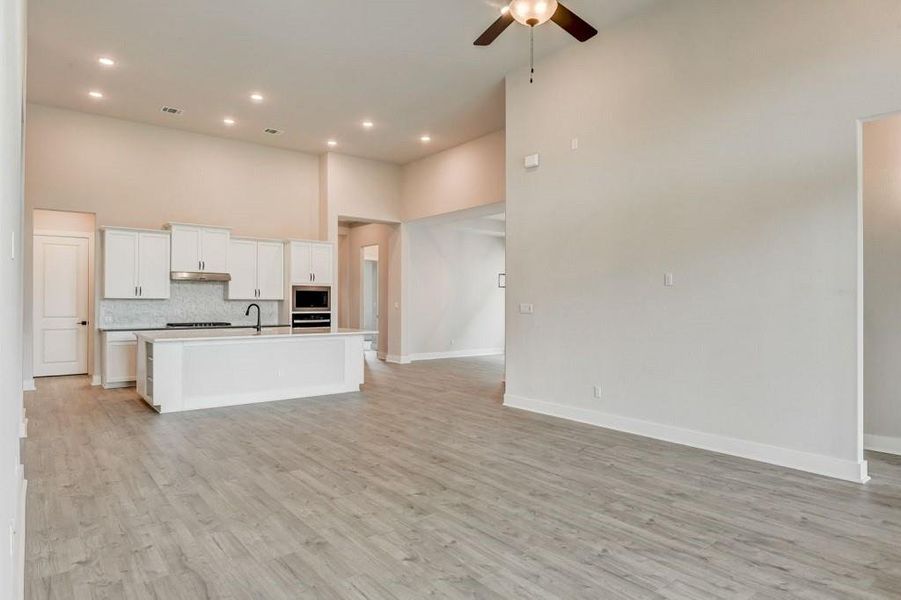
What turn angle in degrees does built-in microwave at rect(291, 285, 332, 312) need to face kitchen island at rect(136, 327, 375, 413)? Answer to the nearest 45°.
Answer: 0° — it already faces it

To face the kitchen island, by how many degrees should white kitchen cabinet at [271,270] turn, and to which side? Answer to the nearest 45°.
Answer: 0° — it already faces it

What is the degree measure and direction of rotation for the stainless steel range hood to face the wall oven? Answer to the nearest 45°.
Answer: approximately 90° to its left

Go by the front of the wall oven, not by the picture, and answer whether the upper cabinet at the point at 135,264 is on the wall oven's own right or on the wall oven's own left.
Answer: on the wall oven's own right

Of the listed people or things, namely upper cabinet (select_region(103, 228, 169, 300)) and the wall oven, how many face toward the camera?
2

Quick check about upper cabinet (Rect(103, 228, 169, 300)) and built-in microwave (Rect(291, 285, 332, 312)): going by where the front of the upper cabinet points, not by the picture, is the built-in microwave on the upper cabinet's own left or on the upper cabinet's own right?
on the upper cabinet's own left

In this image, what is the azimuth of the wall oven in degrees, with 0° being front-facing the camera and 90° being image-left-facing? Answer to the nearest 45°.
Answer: approximately 0°

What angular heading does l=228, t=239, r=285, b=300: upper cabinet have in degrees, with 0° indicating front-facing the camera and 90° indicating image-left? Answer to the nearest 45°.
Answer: approximately 0°

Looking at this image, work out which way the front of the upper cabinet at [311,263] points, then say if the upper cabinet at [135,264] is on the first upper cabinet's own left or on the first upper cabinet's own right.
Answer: on the first upper cabinet's own right

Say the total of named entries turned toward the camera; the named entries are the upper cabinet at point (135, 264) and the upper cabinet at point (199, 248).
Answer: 2
